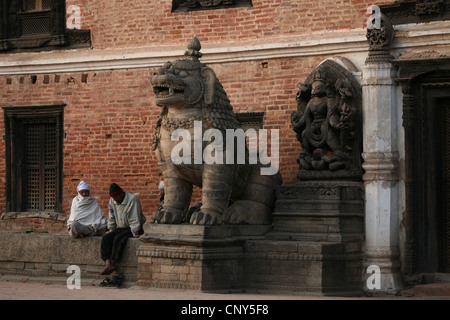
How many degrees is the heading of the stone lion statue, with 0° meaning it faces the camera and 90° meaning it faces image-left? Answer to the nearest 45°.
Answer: approximately 45°

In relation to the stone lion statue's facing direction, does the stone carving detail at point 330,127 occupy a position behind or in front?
behind

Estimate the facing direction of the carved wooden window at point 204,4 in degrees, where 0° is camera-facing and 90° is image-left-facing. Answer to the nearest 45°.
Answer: approximately 0°

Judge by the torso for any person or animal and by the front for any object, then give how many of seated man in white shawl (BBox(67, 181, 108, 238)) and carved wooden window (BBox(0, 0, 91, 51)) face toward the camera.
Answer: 2

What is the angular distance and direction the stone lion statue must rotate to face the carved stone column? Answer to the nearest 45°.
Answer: approximately 135° to its left

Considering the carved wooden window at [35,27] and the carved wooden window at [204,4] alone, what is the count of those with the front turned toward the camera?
2

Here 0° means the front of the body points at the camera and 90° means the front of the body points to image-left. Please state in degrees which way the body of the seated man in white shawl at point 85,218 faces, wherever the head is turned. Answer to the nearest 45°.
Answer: approximately 0°
